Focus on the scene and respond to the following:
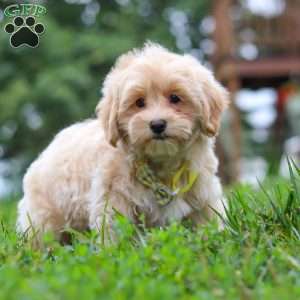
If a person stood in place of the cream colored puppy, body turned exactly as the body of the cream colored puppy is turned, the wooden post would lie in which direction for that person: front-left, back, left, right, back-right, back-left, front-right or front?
back-left

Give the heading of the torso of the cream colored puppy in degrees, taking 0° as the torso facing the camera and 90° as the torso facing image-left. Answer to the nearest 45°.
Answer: approximately 315°
